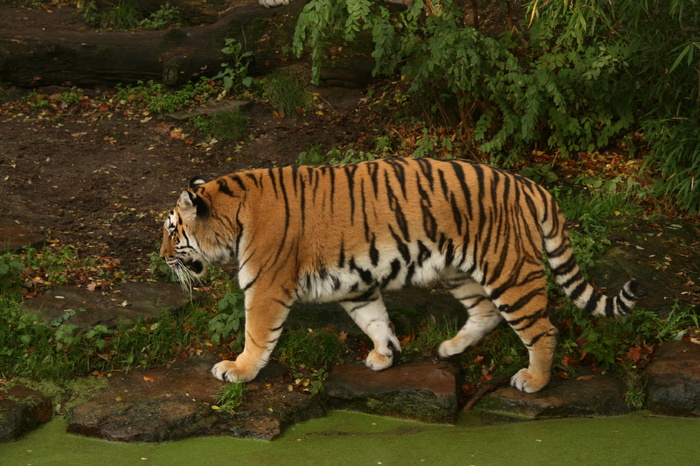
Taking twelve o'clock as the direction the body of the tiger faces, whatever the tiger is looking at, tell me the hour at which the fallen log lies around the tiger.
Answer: The fallen log is roughly at 2 o'clock from the tiger.

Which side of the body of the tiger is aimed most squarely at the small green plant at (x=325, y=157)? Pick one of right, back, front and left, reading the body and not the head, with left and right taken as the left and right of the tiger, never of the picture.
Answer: right

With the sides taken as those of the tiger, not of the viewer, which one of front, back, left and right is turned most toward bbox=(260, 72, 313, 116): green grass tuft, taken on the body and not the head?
right

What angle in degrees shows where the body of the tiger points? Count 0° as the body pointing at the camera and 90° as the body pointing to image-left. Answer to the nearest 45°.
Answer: approximately 90°

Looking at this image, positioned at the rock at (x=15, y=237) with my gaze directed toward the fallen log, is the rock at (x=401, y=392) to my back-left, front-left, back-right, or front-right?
back-right

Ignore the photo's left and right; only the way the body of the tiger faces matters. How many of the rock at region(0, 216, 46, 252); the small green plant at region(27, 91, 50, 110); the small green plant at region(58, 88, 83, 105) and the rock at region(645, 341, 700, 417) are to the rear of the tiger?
1

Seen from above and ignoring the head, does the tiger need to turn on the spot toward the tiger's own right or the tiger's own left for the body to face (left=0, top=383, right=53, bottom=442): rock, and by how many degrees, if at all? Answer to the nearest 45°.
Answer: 0° — it already faces it

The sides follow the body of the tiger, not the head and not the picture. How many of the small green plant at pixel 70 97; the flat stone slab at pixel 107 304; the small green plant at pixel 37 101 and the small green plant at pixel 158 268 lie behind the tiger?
0

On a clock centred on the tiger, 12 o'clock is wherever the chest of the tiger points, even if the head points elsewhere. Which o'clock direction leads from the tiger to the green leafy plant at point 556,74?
The green leafy plant is roughly at 4 o'clock from the tiger.

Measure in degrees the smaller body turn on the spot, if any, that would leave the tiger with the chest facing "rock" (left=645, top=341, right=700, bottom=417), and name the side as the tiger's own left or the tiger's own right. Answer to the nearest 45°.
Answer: approximately 180°

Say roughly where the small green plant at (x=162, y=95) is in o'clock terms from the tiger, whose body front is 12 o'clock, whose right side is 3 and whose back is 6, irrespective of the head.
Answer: The small green plant is roughly at 2 o'clock from the tiger.

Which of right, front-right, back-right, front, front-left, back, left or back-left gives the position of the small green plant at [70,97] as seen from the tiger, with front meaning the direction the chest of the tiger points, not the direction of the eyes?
front-right

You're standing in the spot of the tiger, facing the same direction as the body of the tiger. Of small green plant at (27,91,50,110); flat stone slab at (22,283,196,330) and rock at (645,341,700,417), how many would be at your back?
1

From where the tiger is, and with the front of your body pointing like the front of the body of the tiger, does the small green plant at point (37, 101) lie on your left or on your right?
on your right

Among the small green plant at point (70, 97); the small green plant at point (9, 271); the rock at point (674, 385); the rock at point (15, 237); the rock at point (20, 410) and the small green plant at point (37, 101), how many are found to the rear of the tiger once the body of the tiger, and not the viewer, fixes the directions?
1
